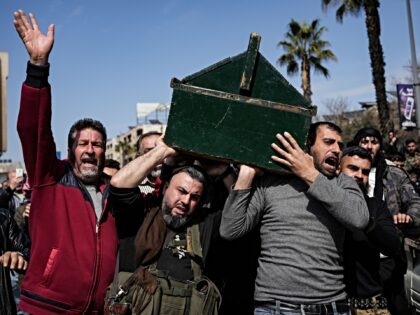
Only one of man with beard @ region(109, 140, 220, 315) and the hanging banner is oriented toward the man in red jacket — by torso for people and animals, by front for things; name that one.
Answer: the hanging banner

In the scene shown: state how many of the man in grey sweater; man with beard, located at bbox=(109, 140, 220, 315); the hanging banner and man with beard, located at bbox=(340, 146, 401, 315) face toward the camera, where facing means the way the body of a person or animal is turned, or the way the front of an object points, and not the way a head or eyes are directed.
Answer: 4

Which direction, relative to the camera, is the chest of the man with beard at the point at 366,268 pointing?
toward the camera

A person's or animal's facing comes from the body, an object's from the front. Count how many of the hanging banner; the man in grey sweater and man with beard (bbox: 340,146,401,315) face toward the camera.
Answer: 3

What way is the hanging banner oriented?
toward the camera

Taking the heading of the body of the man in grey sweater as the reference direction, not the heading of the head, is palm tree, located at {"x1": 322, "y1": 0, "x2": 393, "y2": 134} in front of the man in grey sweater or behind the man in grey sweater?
behind

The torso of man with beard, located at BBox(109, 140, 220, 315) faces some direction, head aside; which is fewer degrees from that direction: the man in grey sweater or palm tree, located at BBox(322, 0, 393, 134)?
the man in grey sweater

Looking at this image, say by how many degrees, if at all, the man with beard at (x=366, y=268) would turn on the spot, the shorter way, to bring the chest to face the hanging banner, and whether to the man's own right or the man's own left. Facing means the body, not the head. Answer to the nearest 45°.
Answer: approximately 180°

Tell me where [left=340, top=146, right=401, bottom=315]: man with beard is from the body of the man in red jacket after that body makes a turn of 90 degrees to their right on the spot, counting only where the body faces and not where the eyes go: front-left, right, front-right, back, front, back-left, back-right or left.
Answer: back-left

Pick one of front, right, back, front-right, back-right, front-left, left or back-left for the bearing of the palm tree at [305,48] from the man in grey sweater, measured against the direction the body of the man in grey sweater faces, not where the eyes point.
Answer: back

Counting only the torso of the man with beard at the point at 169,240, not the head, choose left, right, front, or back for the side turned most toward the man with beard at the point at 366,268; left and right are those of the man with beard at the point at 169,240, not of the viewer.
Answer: left

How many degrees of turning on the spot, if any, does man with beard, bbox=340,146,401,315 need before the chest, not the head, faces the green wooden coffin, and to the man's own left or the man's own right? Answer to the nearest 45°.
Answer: approximately 45° to the man's own right

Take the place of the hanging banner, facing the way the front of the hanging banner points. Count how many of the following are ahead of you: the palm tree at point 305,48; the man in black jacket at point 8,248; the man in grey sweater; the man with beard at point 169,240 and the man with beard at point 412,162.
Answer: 4

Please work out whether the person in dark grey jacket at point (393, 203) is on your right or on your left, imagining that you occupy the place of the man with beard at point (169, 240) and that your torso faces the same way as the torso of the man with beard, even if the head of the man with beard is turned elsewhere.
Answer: on your left
